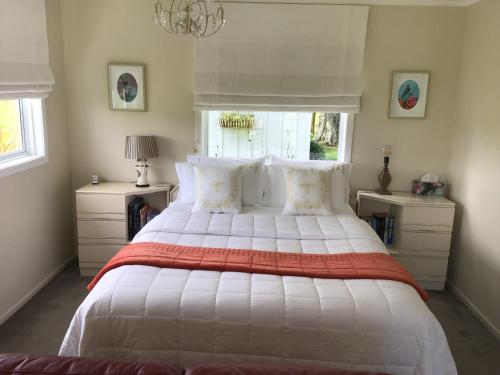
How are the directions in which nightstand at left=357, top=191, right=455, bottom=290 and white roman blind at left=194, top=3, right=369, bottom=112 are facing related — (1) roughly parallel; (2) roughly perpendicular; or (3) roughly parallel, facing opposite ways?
roughly parallel

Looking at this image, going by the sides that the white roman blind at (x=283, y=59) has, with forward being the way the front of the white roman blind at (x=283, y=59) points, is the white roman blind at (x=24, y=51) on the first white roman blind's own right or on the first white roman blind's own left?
on the first white roman blind's own right

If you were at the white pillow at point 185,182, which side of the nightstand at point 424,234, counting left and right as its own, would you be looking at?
right

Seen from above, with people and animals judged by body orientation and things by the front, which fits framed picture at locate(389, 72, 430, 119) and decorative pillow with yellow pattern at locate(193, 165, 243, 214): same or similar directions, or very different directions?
same or similar directions

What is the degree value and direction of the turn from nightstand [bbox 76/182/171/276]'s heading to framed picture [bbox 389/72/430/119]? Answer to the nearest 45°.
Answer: approximately 90° to its left

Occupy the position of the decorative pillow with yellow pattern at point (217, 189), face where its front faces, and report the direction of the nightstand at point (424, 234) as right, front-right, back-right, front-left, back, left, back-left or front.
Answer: left

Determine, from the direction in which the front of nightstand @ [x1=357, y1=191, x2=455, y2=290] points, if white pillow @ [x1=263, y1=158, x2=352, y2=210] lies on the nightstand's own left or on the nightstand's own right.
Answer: on the nightstand's own right

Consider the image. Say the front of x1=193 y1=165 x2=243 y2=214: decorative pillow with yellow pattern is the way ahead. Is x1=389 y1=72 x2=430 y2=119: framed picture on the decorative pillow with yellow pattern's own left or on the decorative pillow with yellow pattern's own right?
on the decorative pillow with yellow pattern's own left

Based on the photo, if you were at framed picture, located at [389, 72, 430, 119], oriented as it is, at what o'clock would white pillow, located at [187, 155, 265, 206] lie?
The white pillow is roughly at 2 o'clock from the framed picture.

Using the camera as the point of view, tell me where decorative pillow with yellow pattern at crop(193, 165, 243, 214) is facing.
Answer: facing the viewer

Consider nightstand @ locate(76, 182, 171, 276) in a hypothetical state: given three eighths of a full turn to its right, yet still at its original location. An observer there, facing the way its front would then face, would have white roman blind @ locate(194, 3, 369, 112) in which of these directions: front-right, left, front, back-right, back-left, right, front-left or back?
back-right

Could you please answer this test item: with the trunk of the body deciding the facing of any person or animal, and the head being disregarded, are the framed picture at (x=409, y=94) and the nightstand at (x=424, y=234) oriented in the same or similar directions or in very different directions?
same or similar directions

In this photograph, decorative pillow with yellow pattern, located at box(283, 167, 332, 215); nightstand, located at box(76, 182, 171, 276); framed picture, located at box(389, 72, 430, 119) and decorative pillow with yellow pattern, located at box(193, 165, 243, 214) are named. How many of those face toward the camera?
4

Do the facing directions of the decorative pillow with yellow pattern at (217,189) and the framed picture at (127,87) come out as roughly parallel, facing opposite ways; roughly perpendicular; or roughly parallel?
roughly parallel

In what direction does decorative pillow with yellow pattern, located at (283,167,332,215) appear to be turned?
toward the camera

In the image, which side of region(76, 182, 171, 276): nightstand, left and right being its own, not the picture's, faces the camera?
front

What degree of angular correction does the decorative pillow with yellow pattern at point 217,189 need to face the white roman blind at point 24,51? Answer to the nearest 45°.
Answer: approximately 90° to its right
